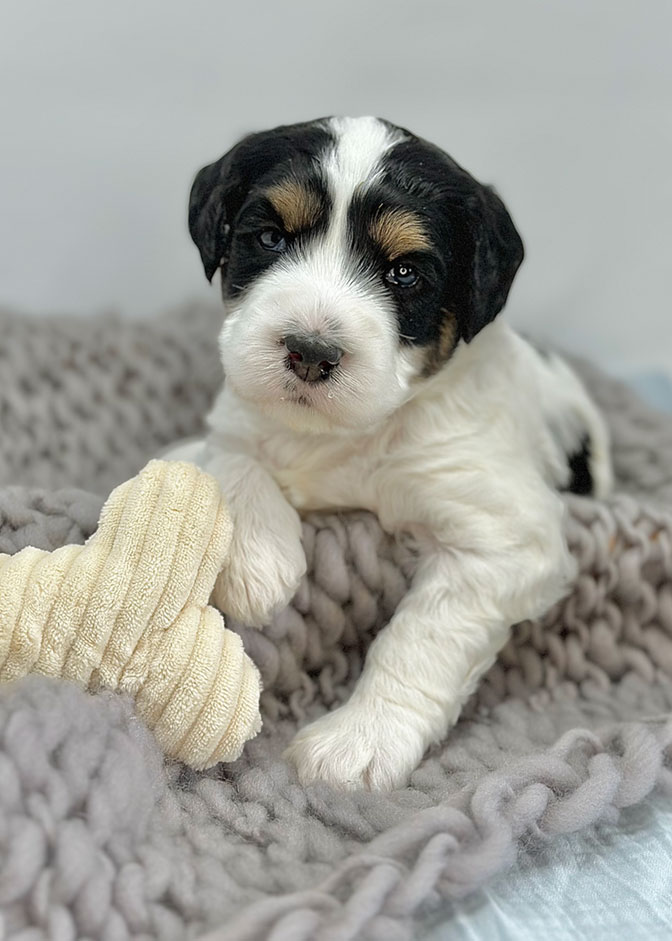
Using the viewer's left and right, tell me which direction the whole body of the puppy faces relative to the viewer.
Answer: facing the viewer and to the left of the viewer

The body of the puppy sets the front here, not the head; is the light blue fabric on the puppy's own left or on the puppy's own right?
on the puppy's own left

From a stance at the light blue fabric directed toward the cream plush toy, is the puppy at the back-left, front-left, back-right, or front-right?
front-right

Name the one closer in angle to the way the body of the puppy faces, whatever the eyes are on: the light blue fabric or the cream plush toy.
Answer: the cream plush toy

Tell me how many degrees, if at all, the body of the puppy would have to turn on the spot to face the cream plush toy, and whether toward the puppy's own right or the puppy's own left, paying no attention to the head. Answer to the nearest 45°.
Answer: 0° — it already faces it
